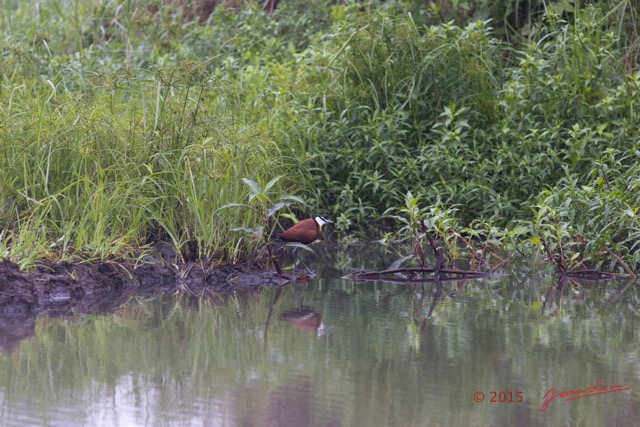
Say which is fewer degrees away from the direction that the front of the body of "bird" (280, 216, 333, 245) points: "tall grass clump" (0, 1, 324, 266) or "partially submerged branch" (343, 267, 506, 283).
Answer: the partially submerged branch

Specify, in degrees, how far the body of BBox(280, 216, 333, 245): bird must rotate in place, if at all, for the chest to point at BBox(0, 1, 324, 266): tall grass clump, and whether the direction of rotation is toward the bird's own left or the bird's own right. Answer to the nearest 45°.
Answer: approximately 180°

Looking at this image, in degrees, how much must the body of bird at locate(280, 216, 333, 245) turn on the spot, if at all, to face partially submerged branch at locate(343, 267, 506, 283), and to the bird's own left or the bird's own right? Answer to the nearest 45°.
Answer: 0° — it already faces it

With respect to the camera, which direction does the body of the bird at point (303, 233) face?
to the viewer's right
